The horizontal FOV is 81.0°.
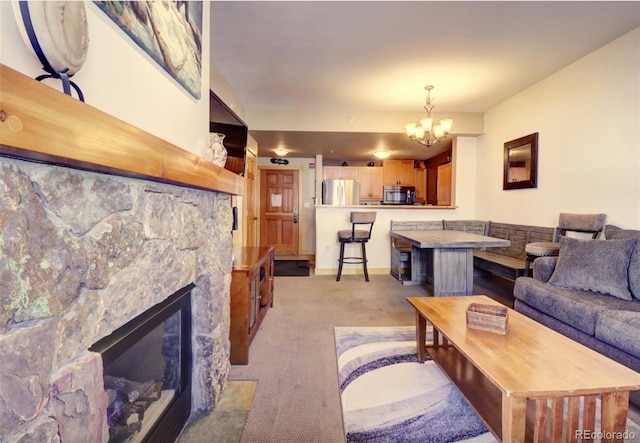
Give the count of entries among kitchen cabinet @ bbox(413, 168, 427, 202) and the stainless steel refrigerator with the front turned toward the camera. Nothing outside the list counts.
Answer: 2

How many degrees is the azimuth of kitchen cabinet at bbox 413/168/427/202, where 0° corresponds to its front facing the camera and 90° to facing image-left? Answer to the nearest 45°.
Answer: approximately 0°

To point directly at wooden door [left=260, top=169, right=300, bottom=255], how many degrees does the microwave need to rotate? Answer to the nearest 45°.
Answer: approximately 90° to its right

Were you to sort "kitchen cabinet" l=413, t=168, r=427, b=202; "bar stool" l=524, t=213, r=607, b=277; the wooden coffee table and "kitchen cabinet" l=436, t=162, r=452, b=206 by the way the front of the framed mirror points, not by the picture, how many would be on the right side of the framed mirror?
2

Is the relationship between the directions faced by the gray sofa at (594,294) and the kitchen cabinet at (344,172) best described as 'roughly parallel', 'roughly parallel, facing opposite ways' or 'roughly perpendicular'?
roughly perpendicular

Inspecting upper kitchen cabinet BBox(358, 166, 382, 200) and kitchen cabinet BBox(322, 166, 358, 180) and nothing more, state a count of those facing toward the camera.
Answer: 2

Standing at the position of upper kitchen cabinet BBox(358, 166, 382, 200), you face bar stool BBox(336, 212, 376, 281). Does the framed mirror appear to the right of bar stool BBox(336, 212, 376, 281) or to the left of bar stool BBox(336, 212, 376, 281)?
left

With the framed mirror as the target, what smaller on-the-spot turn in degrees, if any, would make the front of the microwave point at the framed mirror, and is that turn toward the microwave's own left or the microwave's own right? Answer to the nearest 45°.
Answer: approximately 45° to the microwave's own left

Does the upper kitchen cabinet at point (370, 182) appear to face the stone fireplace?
yes

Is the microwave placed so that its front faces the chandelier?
yes

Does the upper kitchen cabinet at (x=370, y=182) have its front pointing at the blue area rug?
yes
